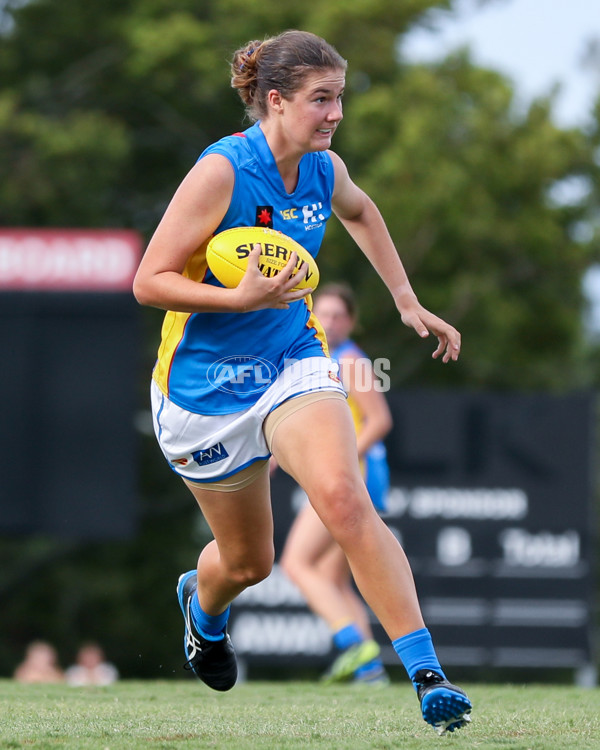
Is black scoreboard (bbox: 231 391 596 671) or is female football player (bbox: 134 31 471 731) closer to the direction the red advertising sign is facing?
the female football player

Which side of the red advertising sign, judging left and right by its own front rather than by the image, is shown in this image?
front

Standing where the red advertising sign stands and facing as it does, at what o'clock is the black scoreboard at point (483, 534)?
The black scoreboard is roughly at 9 o'clock from the red advertising sign.

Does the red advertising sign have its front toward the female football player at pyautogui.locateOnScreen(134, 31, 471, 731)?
yes

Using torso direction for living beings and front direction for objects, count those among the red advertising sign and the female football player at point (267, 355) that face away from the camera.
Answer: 0

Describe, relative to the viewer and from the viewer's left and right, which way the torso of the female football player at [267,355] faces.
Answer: facing the viewer and to the right of the viewer

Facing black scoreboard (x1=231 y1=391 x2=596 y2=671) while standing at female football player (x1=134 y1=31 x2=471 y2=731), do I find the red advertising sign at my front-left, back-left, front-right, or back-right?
front-left

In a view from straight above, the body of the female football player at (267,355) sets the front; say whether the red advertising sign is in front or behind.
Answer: behind

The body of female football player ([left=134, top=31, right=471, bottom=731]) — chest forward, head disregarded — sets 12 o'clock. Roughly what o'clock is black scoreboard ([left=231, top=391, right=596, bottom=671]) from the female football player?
The black scoreboard is roughly at 8 o'clock from the female football player.

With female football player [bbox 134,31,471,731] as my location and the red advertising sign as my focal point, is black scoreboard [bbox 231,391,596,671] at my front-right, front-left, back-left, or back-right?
front-right
